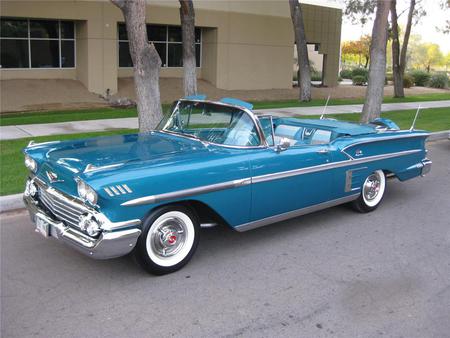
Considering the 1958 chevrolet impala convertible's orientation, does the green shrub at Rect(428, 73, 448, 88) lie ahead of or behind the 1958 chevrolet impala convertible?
behind

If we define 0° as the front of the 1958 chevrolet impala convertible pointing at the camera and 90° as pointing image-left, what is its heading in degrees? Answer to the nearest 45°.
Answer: approximately 45°

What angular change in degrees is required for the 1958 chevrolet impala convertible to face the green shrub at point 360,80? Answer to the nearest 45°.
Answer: approximately 135° to its right

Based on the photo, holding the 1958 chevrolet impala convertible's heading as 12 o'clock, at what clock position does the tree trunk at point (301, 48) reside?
The tree trunk is roughly at 5 o'clock from the 1958 chevrolet impala convertible.

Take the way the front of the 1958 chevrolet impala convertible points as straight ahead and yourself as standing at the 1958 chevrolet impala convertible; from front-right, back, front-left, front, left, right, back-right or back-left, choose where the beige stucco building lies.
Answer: back-right

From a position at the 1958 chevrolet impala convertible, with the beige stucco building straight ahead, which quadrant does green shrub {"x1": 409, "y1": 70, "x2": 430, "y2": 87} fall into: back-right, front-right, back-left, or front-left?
front-right

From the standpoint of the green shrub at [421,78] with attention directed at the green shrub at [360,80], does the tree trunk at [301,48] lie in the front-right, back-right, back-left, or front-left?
front-left
